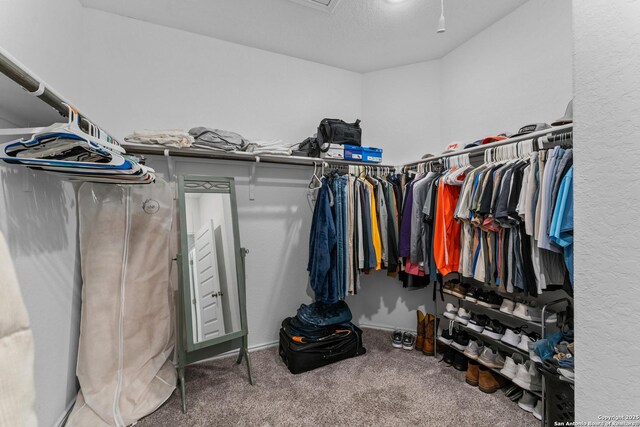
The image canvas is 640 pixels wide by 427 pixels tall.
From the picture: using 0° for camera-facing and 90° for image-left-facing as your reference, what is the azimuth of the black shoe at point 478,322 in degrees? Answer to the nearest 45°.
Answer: approximately 45°

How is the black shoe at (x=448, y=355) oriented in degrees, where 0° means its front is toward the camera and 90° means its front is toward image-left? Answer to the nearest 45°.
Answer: approximately 45°

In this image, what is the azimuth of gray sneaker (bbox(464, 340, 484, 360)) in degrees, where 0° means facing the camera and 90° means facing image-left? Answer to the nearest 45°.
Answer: approximately 45°

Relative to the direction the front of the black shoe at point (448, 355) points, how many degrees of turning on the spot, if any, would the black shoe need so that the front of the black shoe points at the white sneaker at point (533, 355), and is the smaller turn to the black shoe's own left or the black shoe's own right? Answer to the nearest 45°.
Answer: approximately 90° to the black shoe's own left

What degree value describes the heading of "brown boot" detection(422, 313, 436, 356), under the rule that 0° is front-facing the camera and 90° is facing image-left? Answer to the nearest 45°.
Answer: approximately 45°

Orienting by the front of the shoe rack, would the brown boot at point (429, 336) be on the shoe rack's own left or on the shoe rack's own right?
on the shoe rack's own right
